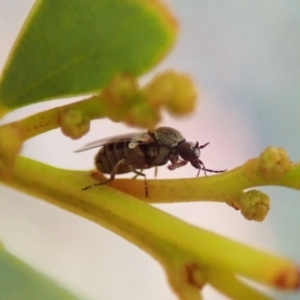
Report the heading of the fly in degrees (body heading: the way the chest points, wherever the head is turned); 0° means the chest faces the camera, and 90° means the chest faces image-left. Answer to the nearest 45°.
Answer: approximately 270°
